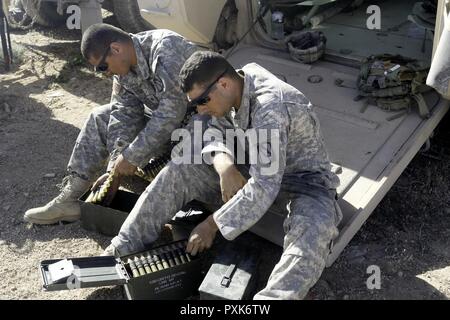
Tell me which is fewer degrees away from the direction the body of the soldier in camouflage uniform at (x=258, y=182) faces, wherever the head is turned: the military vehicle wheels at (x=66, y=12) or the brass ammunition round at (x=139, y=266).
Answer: the brass ammunition round

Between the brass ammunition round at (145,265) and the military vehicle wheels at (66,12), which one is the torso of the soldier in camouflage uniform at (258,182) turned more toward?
the brass ammunition round

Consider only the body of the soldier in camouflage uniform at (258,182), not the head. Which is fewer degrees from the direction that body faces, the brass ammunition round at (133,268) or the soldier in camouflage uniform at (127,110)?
the brass ammunition round

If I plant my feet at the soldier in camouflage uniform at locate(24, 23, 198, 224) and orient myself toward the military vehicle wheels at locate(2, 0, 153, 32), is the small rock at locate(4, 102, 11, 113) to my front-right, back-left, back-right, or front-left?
front-left

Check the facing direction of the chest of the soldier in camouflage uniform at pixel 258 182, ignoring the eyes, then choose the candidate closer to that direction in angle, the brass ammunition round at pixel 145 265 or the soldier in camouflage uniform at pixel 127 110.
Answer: the brass ammunition round

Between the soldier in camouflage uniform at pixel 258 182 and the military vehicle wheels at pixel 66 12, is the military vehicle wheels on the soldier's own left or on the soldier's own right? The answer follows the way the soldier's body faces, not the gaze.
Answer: on the soldier's own right

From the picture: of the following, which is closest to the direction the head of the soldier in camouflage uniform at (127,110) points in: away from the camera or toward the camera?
toward the camera

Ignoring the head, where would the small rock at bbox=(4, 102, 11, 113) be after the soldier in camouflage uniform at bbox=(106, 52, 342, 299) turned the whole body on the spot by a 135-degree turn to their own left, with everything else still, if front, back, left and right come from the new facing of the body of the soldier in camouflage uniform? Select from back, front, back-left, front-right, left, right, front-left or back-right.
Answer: back-left

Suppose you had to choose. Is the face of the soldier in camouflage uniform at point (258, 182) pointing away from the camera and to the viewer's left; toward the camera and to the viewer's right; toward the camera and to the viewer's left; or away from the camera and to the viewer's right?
toward the camera and to the viewer's left

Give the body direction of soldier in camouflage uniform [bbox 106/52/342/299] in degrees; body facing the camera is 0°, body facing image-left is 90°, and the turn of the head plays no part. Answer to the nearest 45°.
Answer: approximately 45°

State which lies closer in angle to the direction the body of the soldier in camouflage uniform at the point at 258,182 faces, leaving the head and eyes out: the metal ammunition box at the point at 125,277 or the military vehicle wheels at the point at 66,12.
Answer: the metal ammunition box

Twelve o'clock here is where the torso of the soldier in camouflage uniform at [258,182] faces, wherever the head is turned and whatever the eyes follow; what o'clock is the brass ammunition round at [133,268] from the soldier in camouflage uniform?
The brass ammunition round is roughly at 1 o'clock from the soldier in camouflage uniform.
